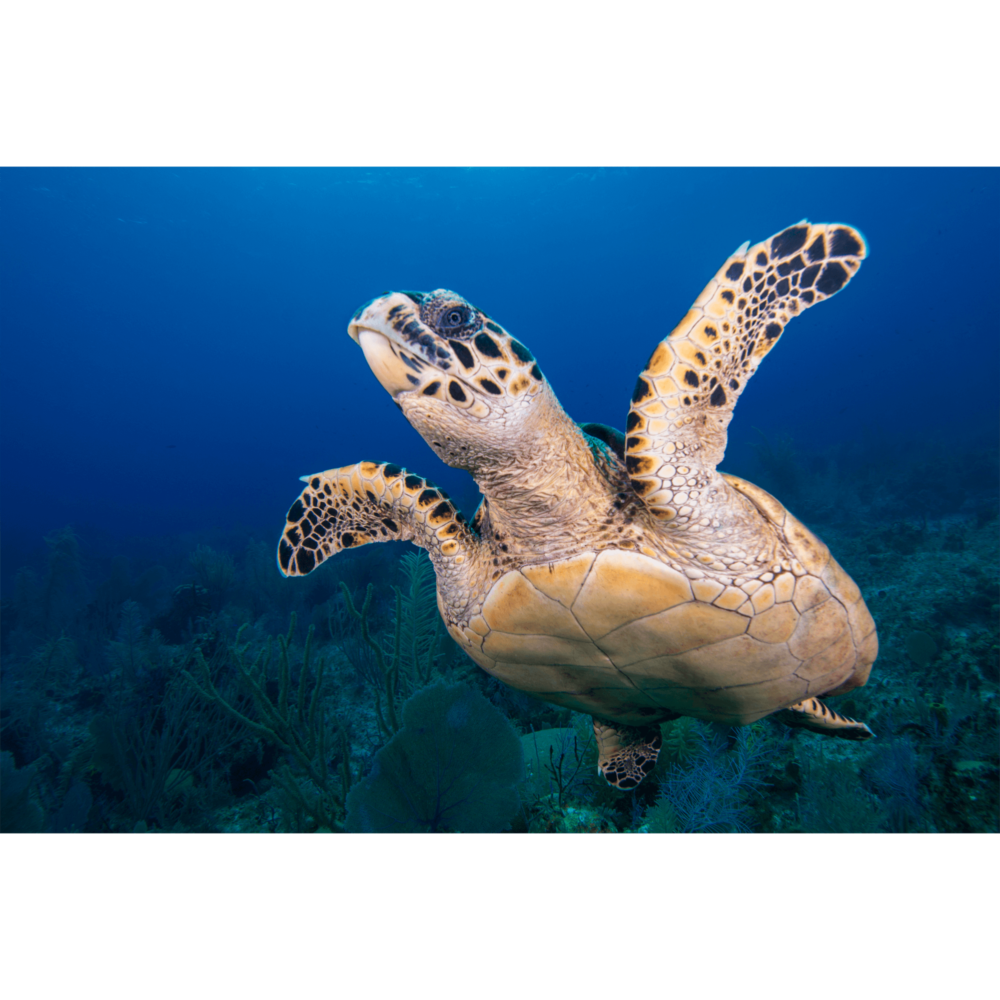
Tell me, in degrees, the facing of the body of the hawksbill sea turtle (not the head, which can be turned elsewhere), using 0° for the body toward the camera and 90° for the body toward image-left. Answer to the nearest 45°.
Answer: approximately 45°
